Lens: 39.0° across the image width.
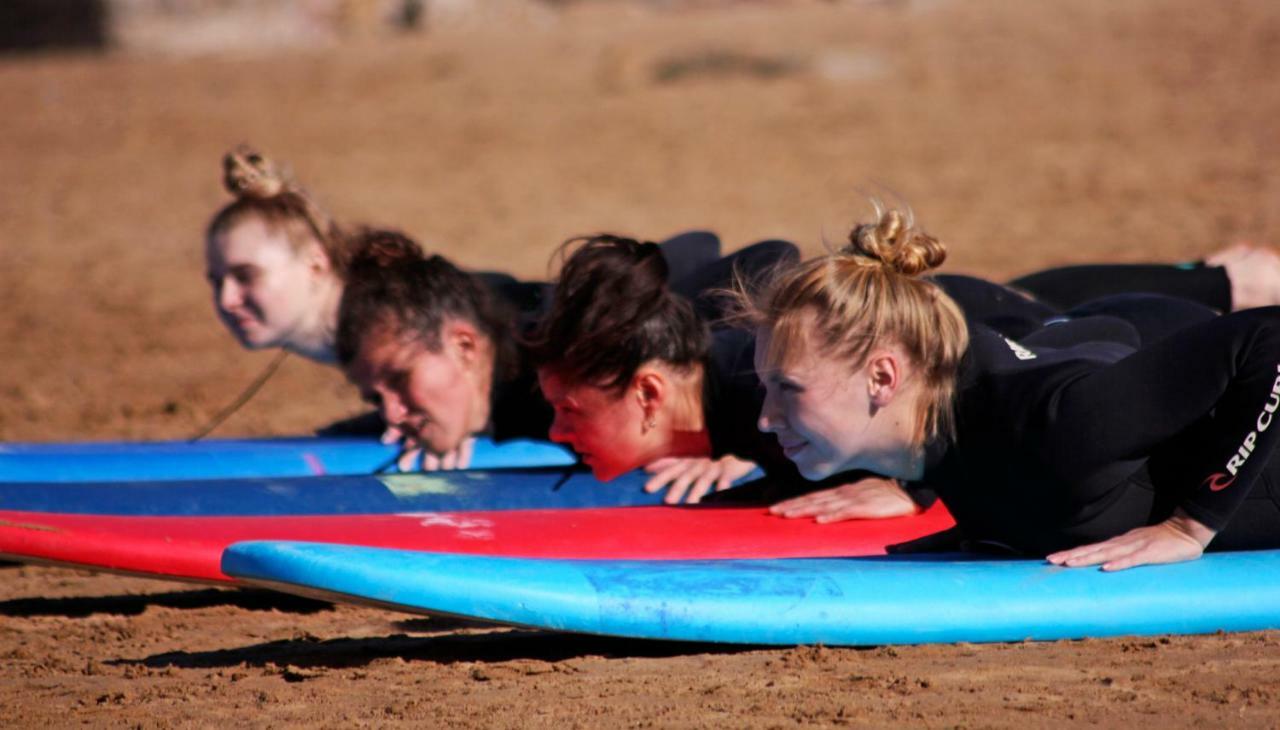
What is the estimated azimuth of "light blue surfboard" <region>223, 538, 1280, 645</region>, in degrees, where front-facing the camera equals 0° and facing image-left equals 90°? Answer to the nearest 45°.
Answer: approximately 90°

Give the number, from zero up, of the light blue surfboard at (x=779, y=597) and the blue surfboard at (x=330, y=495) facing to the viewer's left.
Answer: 2

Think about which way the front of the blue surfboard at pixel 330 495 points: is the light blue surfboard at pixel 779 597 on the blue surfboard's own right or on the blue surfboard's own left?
on the blue surfboard's own left

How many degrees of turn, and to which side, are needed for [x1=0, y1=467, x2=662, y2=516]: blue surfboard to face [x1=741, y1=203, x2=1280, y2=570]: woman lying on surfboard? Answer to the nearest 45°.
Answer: approximately 135° to its left

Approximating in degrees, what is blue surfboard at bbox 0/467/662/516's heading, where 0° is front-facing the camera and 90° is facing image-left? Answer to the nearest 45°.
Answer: approximately 90°

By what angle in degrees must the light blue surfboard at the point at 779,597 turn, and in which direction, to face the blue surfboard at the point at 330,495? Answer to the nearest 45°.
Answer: approximately 45° to its right
